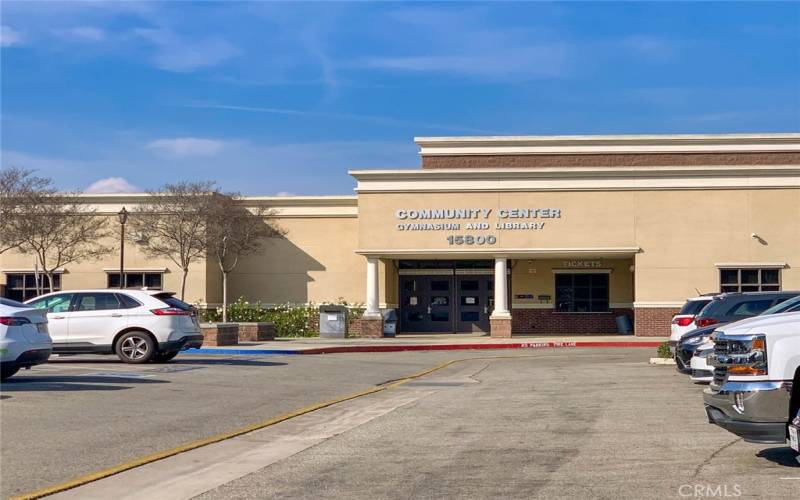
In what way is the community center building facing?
toward the camera

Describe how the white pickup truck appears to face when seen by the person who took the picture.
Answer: facing the viewer and to the left of the viewer

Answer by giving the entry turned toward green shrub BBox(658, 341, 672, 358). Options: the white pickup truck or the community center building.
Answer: the community center building

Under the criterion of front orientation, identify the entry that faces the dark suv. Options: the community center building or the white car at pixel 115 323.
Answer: the community center building

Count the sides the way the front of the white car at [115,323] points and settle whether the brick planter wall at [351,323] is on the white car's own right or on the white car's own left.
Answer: on the white car's own right

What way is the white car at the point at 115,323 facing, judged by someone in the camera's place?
facing to the left of the viewer

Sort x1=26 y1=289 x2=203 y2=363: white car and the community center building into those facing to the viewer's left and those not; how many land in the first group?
1

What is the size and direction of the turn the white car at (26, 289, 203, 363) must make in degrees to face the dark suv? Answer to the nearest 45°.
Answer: approximately 135° to its left

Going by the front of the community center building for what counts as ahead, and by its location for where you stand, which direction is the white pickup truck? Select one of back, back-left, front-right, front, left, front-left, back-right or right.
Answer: front

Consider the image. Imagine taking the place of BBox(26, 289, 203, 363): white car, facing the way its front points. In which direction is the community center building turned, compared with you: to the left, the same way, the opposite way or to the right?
to the left

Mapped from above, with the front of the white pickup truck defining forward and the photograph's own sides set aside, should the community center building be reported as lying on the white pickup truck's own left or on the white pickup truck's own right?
on the white pickup truck's own right

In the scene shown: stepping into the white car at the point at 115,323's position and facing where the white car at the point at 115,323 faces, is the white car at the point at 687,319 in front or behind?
behind

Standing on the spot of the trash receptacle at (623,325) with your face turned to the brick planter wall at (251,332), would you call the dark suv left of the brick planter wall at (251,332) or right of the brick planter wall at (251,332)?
left

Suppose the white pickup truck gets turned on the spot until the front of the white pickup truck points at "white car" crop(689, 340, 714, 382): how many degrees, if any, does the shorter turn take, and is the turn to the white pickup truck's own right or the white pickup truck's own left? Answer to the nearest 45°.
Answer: approximately 135° to the white pickup truck's own right

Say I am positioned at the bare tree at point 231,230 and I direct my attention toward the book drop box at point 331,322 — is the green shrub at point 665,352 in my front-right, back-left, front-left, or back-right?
front-right

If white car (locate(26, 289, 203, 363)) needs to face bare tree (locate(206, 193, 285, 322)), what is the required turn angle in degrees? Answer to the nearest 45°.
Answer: approximately 90° to its right

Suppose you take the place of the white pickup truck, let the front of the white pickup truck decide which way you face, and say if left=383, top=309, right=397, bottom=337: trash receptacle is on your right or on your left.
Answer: on your right
